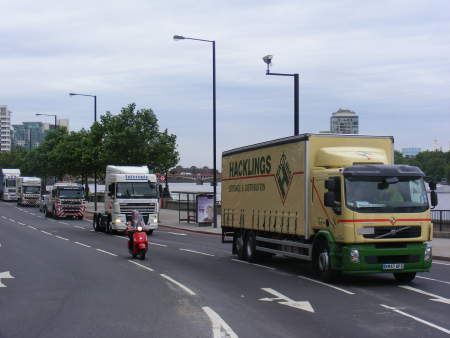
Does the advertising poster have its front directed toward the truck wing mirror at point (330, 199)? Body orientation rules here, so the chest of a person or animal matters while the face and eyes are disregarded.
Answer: yes

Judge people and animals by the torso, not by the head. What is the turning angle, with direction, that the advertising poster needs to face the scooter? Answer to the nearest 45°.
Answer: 0° — it already faces it

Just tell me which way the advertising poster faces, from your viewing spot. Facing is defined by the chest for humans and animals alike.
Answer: facing the viewer

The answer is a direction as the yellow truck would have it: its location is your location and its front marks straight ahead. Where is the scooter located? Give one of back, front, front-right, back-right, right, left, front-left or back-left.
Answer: back

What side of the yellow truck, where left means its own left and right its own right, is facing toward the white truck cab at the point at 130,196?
back

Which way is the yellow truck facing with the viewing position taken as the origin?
facing the viewer and to the right of the viewer

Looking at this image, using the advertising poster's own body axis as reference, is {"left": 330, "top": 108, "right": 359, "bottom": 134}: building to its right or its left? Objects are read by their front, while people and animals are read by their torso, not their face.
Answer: on its left

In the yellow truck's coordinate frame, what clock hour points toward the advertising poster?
The advertising poster is roughly at 7 o'clock from the yellow truck.

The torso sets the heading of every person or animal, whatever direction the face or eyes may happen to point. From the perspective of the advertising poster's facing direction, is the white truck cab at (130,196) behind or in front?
in front

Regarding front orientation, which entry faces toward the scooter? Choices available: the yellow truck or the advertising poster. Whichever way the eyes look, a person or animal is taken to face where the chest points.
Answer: the advertising poster

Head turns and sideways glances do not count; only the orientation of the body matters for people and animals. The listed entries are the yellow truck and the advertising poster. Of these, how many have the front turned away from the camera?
0

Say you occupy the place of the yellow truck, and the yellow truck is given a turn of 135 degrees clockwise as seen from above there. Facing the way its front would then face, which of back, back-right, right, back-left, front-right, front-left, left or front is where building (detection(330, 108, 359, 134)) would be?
right
